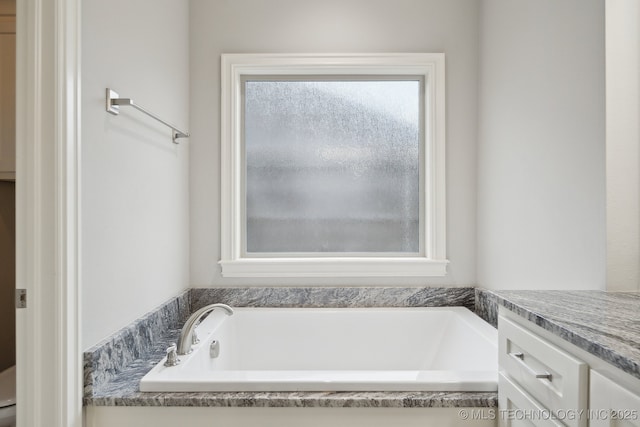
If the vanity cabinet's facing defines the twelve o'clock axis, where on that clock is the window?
The window is roughly at 3 o'clock from the vanity cabinet.

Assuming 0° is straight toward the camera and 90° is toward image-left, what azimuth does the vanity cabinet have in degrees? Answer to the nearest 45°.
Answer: approximately 45°

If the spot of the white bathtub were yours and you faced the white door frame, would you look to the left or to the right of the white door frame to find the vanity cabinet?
left

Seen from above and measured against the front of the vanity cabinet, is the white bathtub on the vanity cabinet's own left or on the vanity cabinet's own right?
on the vanity cabinet's own right

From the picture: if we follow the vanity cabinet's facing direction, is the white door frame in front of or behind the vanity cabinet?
in front
